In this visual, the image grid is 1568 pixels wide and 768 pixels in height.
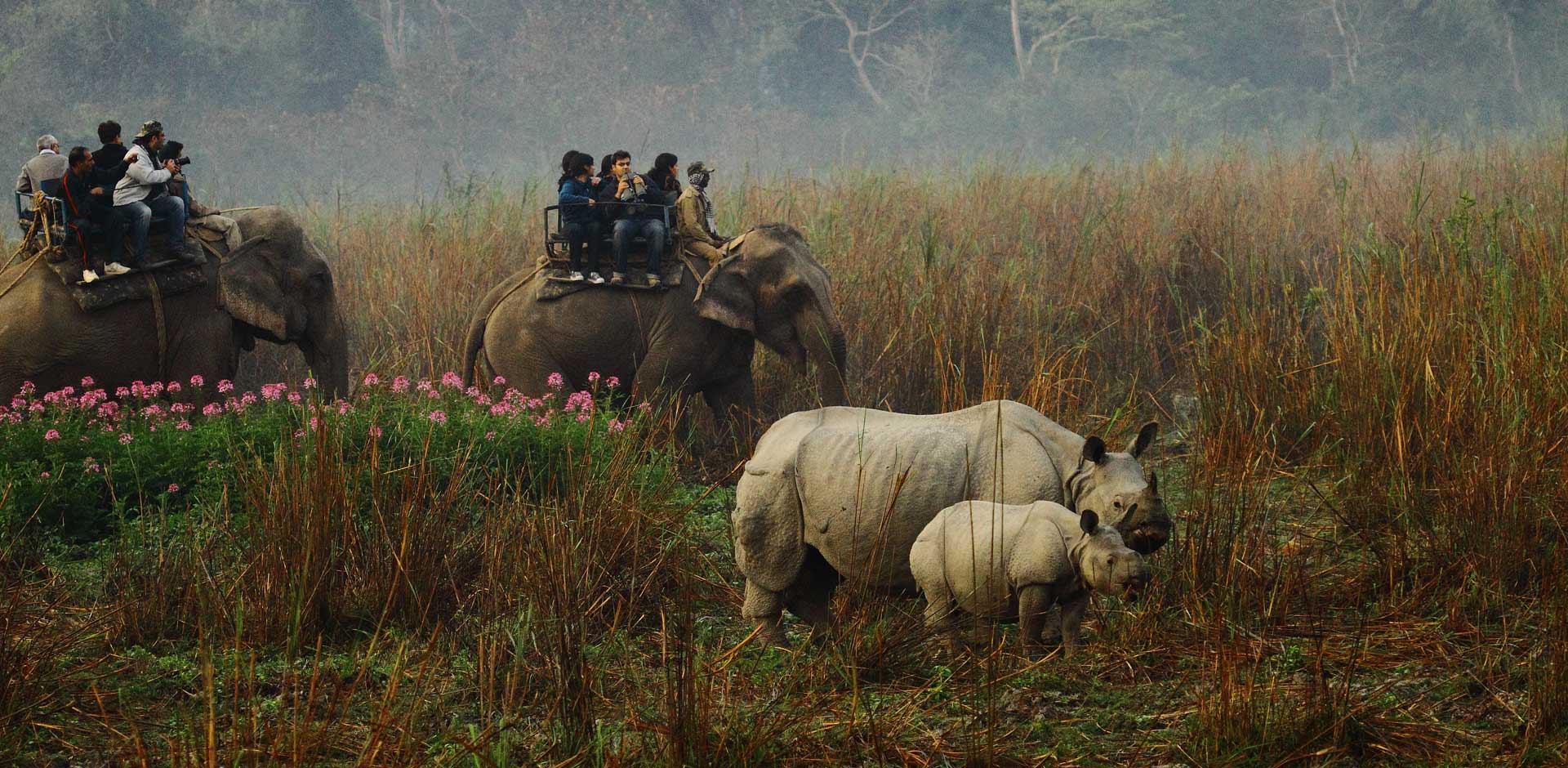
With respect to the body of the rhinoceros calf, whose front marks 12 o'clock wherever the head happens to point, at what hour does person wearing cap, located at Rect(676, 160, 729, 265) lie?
The person wearing cap is roughly at 8 o'clock from the rhinoceros calf.

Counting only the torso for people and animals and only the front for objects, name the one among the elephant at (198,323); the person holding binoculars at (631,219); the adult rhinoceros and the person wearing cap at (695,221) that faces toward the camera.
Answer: the person holding binoculars

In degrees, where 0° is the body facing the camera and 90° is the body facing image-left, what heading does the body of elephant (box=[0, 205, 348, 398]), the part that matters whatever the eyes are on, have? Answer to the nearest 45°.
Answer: approximately 270°

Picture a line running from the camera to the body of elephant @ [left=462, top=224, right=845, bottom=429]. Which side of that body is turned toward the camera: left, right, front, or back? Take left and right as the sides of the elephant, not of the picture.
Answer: right

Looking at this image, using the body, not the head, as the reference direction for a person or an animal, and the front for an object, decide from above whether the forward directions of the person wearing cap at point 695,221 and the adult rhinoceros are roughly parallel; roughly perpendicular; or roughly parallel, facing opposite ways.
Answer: roughly parallel

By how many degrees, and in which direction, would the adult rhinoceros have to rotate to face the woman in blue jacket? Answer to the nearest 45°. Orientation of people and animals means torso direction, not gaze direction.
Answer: approximately 135° to its left

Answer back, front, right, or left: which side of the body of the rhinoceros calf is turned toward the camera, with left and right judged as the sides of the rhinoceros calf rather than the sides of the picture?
right

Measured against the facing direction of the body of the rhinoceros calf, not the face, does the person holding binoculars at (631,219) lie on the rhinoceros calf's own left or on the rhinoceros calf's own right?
on the rhinoceros calf's own left

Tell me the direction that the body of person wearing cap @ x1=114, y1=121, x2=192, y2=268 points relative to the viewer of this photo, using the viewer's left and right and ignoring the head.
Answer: facing to the right of the viewer

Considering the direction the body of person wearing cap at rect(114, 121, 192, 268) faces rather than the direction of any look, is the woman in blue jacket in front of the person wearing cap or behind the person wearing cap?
in front

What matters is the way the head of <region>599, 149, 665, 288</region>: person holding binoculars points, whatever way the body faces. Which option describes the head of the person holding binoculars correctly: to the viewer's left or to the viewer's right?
to the viewer's right

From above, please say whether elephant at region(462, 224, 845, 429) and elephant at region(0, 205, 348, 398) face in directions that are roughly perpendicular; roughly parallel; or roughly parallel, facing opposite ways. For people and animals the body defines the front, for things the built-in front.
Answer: roughly parallel

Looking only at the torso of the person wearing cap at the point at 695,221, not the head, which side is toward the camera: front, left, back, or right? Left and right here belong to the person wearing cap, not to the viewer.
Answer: right

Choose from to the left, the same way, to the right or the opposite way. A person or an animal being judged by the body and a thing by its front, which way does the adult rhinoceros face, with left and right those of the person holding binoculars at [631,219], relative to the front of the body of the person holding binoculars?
to the left

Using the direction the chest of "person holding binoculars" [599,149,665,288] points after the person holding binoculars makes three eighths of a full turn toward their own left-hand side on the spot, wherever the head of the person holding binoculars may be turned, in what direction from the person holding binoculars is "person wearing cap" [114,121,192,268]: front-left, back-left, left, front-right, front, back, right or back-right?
back-left

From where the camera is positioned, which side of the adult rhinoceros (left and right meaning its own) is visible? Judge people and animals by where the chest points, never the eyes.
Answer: right

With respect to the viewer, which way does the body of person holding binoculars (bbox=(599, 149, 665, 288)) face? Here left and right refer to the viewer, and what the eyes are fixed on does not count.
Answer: facing the viewer
